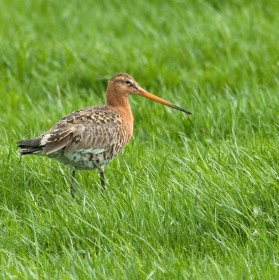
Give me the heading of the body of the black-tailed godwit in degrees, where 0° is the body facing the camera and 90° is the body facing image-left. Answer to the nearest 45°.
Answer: approximately 270°
